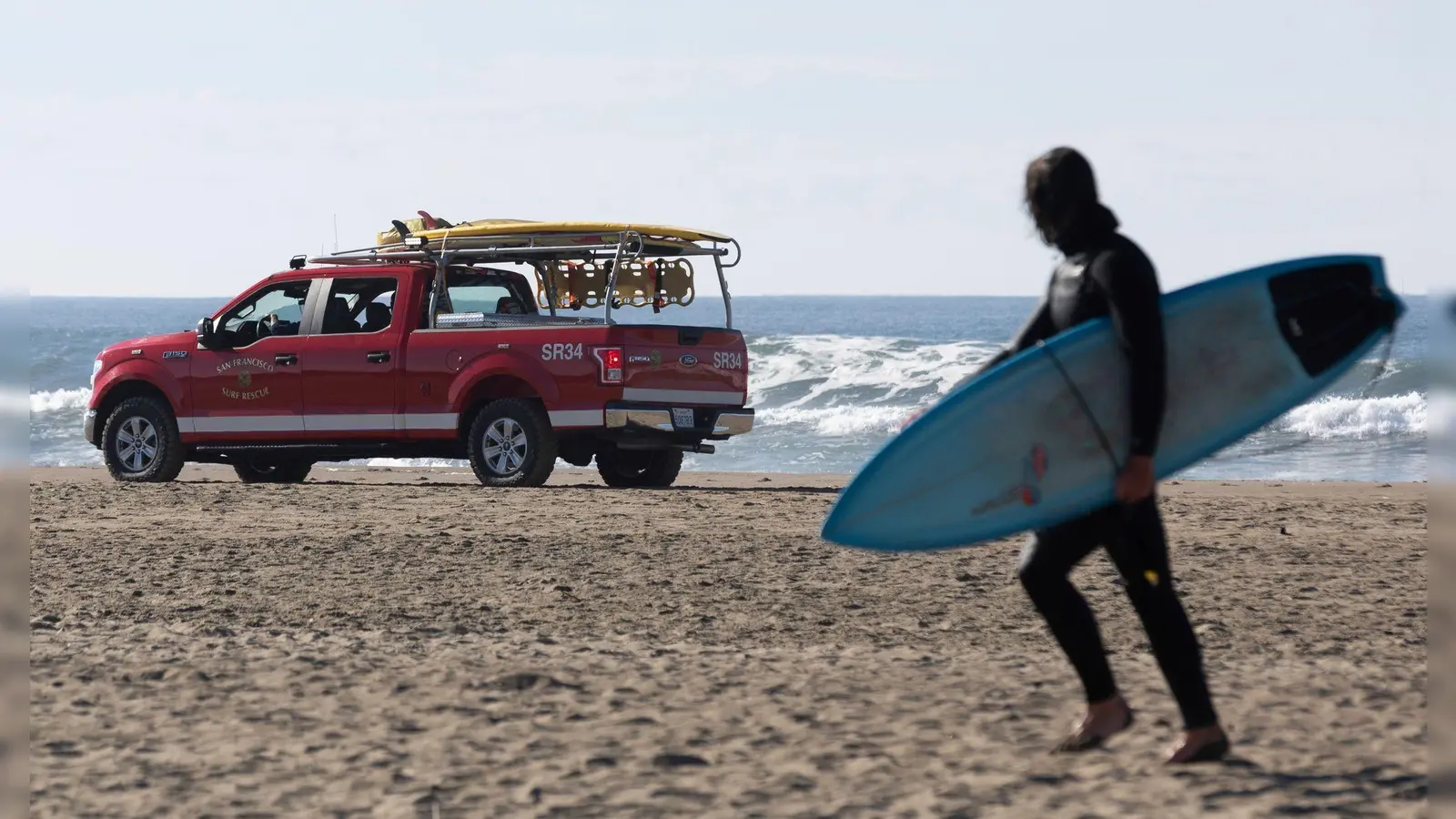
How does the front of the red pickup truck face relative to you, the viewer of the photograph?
facing away from the viewer and to the left of the viewer

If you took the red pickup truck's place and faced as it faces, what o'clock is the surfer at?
The surfer is roughly at 7 o'clock from the red pickup truck.
